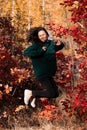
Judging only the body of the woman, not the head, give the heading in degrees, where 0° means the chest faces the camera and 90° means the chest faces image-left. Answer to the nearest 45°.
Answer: approximately 315°
